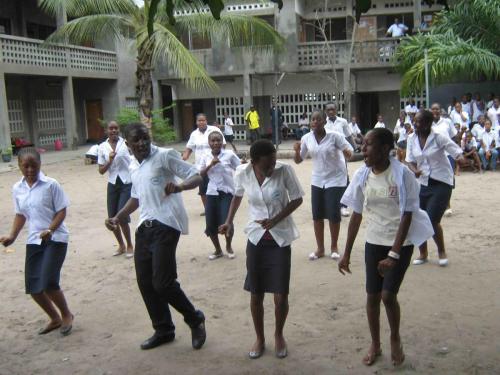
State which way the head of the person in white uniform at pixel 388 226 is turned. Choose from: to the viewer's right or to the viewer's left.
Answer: to the viewer's left

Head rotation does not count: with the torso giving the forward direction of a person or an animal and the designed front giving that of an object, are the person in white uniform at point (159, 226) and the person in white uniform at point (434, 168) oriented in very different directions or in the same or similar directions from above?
same or similar directions

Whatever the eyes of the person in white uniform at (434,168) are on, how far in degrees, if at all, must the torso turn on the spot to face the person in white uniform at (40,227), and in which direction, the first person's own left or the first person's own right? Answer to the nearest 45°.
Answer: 0° — they already face them

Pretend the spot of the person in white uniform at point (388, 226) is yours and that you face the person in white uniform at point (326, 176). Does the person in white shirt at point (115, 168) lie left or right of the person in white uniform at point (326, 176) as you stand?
left

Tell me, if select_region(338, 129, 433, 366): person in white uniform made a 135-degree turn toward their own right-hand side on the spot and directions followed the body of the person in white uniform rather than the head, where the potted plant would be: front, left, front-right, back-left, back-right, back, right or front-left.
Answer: front-left

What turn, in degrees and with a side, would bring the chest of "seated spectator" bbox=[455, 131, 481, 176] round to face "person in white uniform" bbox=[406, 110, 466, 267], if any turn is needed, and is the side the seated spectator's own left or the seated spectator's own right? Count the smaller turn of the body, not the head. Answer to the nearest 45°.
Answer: approximately 45° to the seated spectator's own left

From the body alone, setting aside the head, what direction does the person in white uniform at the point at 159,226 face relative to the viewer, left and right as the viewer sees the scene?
facing the viewer and to the left of the viewer

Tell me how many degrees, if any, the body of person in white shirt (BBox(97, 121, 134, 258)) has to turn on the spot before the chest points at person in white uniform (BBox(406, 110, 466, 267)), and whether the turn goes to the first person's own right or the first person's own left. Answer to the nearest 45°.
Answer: approximately 45° to the first person's own left

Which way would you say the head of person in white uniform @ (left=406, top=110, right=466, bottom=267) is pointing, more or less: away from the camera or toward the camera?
toward the camera

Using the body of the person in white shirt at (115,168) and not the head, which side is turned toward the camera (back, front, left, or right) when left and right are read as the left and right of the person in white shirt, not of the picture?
front

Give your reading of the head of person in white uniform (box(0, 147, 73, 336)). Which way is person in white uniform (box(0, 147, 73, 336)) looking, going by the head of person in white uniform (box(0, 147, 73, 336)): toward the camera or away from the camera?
toward the camera

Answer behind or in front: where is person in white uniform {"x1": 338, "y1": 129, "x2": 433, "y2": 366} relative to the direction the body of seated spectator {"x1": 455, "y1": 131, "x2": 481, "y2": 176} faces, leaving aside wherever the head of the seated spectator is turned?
in front

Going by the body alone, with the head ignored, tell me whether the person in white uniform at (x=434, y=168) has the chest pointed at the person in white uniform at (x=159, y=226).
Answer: yes
